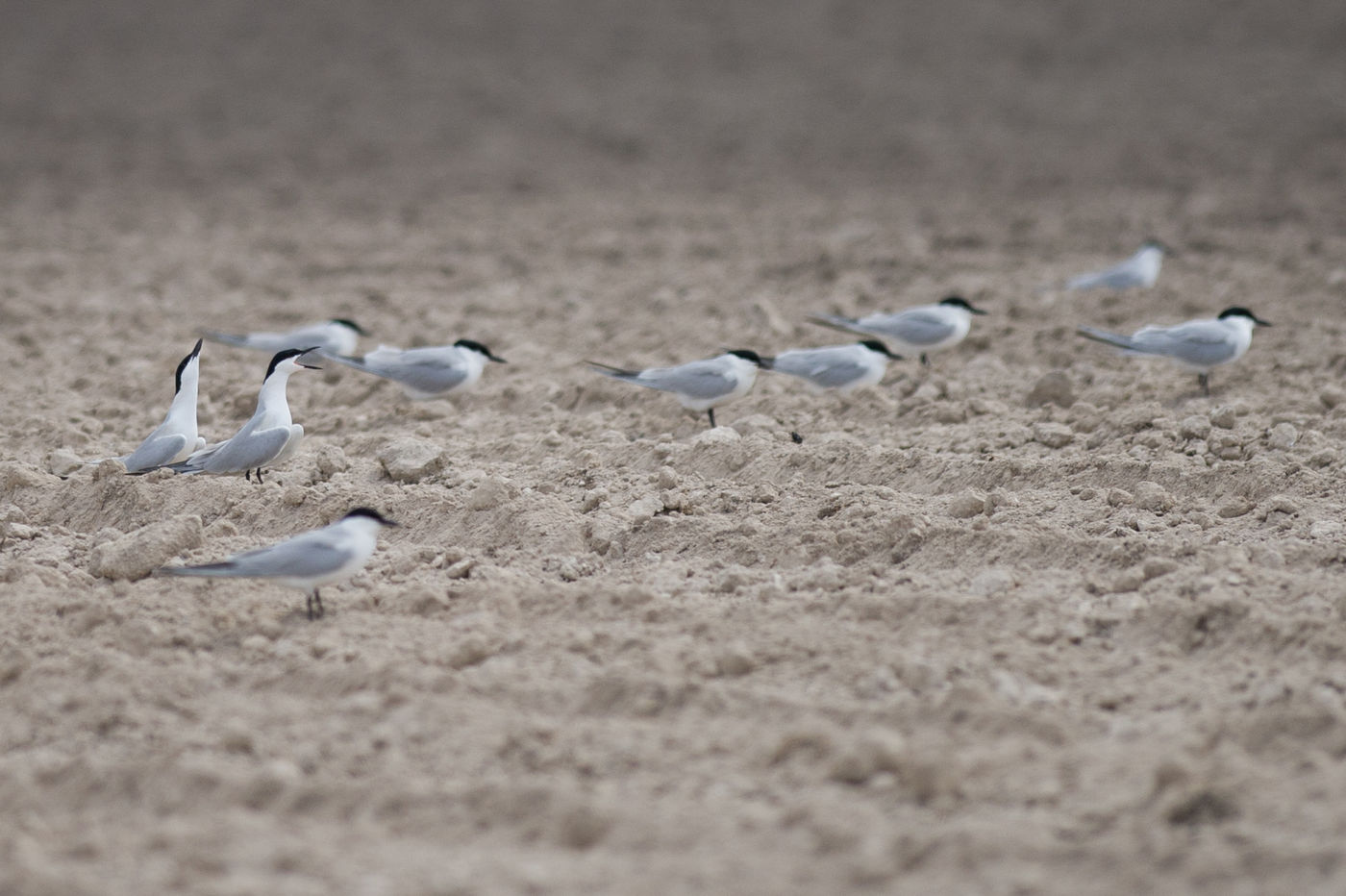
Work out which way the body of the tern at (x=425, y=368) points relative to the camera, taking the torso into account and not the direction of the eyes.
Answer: to the viewer's right

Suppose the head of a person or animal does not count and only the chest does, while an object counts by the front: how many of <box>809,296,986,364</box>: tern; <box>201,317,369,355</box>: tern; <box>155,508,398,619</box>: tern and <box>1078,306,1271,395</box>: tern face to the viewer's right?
4

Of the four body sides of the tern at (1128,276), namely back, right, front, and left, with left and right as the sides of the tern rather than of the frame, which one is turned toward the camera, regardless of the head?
right

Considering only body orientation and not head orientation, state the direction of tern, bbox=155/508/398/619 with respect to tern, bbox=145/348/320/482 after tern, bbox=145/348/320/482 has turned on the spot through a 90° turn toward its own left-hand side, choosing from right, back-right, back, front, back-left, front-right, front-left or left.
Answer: back

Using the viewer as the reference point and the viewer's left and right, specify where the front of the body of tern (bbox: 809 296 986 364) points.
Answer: facing to the right of the viewer

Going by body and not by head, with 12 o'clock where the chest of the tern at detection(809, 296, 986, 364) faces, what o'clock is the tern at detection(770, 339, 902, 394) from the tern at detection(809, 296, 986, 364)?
the tern at detection(770, 339, 902, 394) is roughly at 4 o'clock from the tern at detection(809, 296, 986, 364).

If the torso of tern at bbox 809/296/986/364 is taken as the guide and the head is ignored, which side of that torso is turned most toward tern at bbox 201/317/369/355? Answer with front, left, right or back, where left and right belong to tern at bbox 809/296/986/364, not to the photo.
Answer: back

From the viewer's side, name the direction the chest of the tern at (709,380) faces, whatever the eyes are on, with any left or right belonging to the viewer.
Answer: facing to the right of the viewer

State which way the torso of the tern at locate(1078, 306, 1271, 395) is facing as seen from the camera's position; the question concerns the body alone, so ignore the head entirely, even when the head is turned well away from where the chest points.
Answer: to the viewer's right

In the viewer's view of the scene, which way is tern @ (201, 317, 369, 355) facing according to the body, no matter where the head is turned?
to the viewer's right

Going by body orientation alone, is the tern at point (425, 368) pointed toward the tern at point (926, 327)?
yes

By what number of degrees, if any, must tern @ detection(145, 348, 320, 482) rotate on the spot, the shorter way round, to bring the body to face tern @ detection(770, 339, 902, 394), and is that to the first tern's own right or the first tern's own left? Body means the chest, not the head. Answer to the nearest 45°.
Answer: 0° — it already faces it

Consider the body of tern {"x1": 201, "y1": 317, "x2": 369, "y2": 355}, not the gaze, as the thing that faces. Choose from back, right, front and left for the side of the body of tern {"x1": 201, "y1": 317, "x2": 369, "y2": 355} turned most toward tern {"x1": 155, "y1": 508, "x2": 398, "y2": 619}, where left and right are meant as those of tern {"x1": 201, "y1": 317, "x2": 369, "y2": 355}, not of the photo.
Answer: right

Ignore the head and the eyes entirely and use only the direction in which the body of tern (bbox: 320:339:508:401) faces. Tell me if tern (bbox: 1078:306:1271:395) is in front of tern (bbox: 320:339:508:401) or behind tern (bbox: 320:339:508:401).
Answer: in front

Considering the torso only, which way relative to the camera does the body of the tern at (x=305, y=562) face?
to the viewer's right

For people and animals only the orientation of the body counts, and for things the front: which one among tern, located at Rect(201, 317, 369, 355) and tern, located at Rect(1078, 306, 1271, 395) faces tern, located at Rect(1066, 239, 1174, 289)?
tern, located at Rect(201, 317, 369, 355)

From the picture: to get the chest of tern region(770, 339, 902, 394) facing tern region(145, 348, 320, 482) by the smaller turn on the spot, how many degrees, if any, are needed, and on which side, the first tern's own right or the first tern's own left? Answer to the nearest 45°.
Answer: approximately 135° to the first tern's own right
